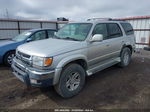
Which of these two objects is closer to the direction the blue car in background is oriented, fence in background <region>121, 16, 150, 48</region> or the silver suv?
the silver suv

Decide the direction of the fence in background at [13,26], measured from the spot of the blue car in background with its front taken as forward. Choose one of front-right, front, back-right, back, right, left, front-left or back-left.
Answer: back-right

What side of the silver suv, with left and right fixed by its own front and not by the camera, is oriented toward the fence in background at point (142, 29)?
back

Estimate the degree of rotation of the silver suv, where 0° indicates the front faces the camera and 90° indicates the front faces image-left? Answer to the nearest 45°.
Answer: approximately 45°

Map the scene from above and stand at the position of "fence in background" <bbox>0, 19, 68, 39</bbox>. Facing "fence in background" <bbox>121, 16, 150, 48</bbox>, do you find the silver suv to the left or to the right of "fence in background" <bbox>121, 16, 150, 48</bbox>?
right

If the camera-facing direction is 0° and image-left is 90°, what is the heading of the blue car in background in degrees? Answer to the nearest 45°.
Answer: approximately 45°

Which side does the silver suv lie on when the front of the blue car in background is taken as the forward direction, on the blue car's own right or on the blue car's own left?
on the blue car's own left

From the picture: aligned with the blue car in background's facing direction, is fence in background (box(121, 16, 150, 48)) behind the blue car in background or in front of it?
behind

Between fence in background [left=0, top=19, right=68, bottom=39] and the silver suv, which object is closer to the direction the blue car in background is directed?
the silver suv
